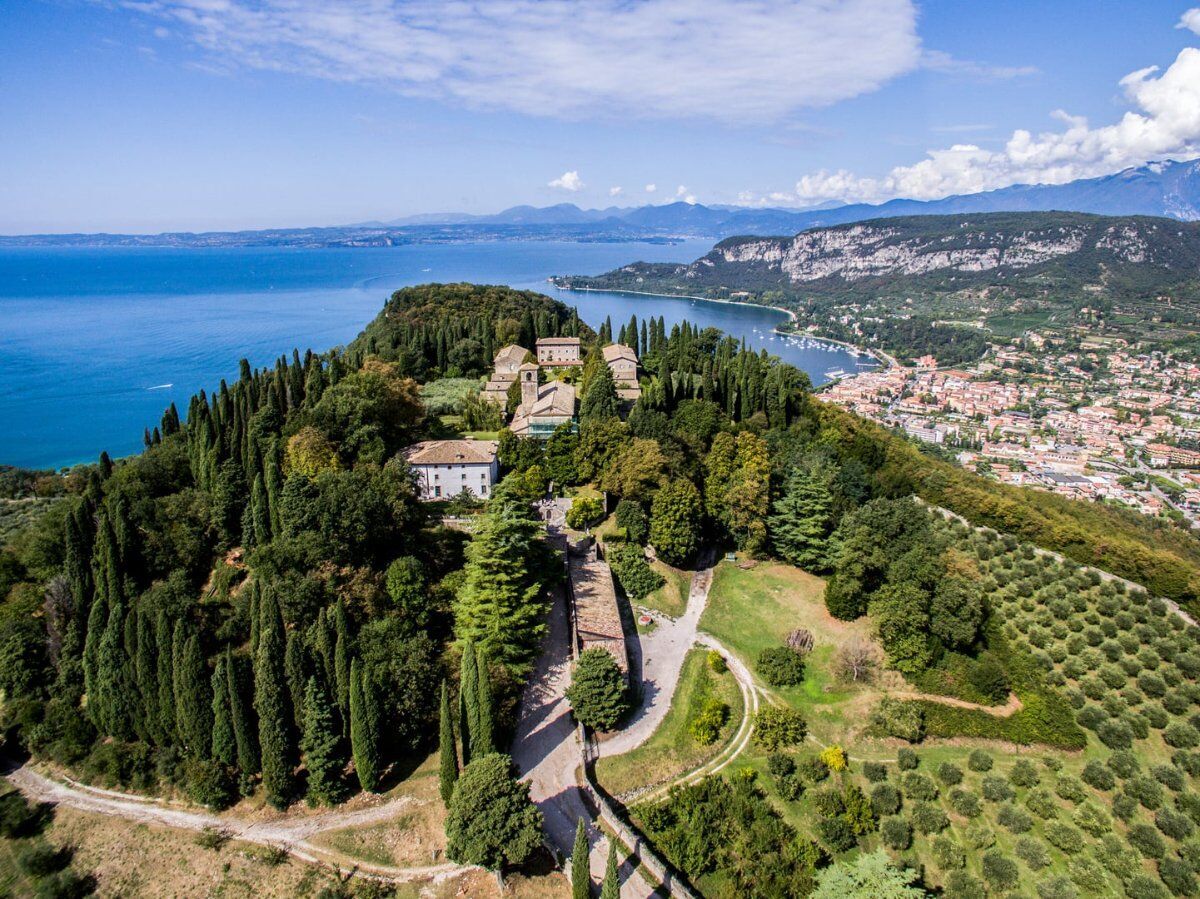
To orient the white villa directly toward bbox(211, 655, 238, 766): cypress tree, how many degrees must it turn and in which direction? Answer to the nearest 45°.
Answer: approximately 45° to its right

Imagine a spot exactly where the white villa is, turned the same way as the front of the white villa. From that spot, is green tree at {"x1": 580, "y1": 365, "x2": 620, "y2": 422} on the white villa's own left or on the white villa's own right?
on the white villa's own left

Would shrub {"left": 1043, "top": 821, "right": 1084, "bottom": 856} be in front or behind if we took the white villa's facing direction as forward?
in front

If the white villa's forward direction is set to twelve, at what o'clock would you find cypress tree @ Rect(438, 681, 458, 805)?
The cypress tree is roughly at 12 o'clock from the white villa.

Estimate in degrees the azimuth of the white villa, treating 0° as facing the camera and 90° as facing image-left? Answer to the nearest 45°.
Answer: approximately 0°

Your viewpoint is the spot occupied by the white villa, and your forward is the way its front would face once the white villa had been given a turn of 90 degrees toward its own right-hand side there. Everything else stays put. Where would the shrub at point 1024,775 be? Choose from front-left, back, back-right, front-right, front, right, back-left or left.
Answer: back-left

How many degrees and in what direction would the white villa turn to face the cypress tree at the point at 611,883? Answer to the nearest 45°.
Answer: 0° — it already faces it

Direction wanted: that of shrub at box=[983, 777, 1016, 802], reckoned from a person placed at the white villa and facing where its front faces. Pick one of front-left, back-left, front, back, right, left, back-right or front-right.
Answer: front-left

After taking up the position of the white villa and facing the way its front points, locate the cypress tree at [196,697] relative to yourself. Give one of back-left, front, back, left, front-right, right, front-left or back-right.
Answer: front-right

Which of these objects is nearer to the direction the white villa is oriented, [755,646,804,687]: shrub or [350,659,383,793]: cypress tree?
the cypress tree

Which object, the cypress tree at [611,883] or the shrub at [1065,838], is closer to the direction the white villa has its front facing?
the cypress tree

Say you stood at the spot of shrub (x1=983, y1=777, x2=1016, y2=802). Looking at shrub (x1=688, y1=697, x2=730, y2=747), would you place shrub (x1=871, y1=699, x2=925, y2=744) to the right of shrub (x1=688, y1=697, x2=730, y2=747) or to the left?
right

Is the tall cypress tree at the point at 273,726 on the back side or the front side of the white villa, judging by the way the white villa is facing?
on the front side

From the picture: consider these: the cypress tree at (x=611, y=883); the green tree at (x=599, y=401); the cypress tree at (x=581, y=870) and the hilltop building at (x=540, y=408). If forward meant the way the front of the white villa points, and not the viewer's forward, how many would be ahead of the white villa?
2

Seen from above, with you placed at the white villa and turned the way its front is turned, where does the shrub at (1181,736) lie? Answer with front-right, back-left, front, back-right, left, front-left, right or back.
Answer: front-left
